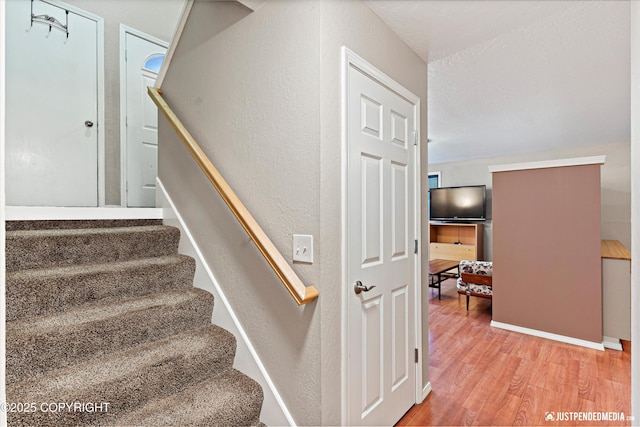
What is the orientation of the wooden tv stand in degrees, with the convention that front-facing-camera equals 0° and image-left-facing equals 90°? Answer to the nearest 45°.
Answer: approximately 0°

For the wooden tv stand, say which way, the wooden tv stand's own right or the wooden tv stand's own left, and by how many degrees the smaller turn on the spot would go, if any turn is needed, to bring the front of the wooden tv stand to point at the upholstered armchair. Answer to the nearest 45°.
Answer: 0° — it already faces it

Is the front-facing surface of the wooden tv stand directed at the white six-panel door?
yes

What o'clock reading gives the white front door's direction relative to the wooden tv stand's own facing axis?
The white front door is roughly at 1 o'clock from the wooden tv stand.
